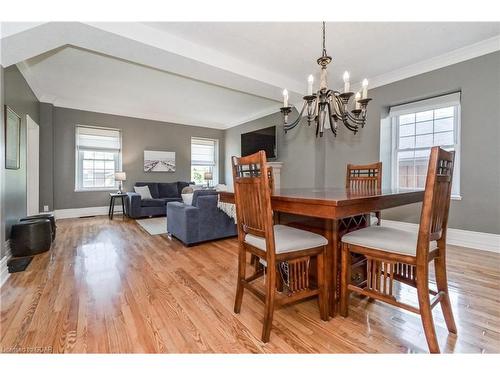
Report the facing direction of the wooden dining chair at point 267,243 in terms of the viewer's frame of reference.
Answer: facing away from the viewer and to the right of the viewer

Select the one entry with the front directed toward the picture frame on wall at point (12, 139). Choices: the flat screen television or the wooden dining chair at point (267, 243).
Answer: the flat screen television

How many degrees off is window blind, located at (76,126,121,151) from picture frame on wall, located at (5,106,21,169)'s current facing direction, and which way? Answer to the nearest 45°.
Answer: approximately 45° to its left

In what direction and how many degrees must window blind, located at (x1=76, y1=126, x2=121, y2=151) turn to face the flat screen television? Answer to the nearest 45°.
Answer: approximately 45° to its left

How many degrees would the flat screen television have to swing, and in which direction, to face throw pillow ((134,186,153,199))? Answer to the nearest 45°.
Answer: approximately 45° to its right

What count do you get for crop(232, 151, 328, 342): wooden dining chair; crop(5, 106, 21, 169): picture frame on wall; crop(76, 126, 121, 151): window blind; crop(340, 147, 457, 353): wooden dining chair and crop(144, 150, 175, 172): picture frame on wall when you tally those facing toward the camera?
2

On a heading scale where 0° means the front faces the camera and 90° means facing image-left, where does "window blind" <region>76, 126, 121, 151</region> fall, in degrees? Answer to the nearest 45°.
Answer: approximately 0°

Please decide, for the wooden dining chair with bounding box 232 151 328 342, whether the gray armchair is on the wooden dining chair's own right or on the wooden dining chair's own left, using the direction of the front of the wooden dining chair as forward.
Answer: on the wooden dining chair's own left

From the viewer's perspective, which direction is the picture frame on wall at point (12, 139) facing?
to the viewer's right
